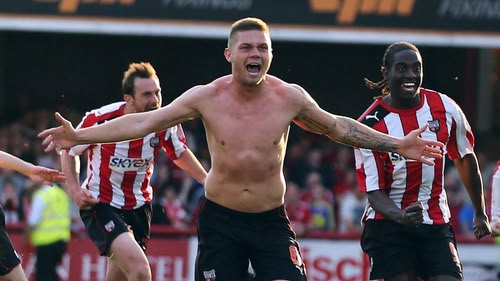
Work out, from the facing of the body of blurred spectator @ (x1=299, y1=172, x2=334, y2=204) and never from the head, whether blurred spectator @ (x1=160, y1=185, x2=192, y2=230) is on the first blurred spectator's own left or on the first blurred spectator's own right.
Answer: on the first blurred spectator's own right

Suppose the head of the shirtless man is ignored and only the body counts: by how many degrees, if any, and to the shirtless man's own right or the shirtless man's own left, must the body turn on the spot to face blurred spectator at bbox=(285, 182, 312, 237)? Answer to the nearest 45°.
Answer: approximately 180°

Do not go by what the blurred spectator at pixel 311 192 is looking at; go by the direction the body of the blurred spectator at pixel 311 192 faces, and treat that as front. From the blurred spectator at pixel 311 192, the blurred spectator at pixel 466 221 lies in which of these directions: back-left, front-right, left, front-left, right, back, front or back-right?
left

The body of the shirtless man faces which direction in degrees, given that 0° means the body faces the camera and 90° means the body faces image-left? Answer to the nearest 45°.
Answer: approximately 0°

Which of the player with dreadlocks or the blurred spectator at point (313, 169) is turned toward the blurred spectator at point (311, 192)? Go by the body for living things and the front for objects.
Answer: the blurred spectator at point (313, 169)

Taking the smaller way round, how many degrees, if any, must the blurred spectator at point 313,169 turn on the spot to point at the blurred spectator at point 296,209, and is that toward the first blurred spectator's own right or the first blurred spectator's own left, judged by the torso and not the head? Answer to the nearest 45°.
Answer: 0° — they already face them
